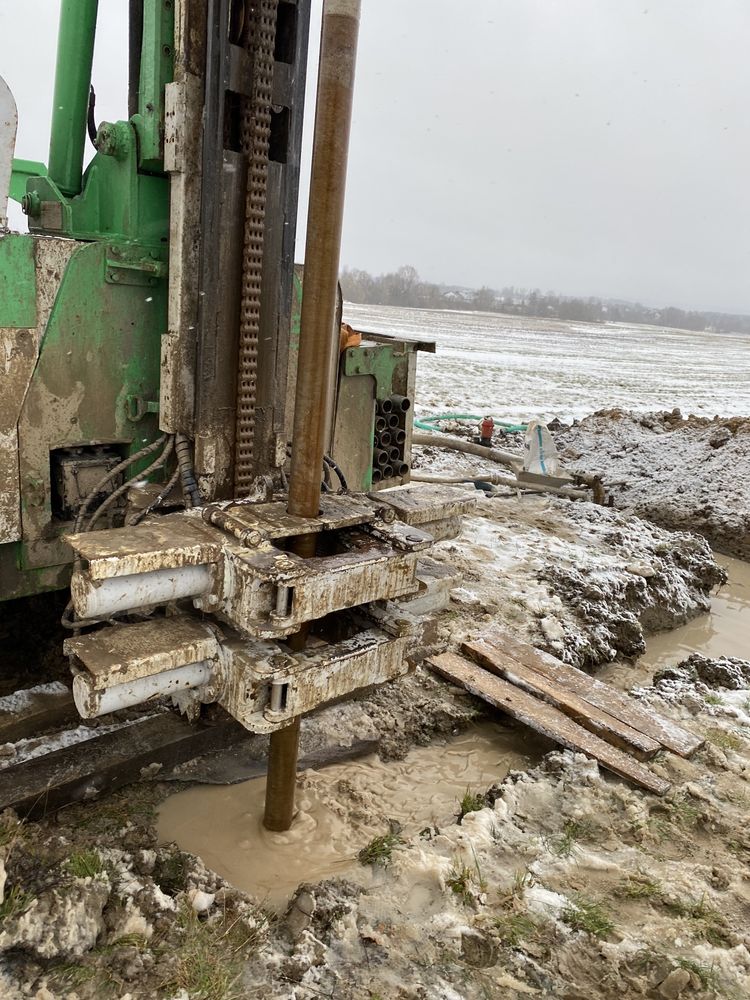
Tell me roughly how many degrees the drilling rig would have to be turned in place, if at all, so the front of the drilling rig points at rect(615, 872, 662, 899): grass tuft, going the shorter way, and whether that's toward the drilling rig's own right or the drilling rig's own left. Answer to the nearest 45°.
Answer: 0° — it already faces it

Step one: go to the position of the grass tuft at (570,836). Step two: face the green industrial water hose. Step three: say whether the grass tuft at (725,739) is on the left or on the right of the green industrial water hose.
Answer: right

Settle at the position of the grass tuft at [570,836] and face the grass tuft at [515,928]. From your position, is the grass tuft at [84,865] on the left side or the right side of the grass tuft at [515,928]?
right

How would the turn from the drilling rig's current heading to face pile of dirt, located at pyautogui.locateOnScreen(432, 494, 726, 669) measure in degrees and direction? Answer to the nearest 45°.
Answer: approximately 90° to its left

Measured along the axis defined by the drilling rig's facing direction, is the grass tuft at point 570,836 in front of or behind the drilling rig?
in front
